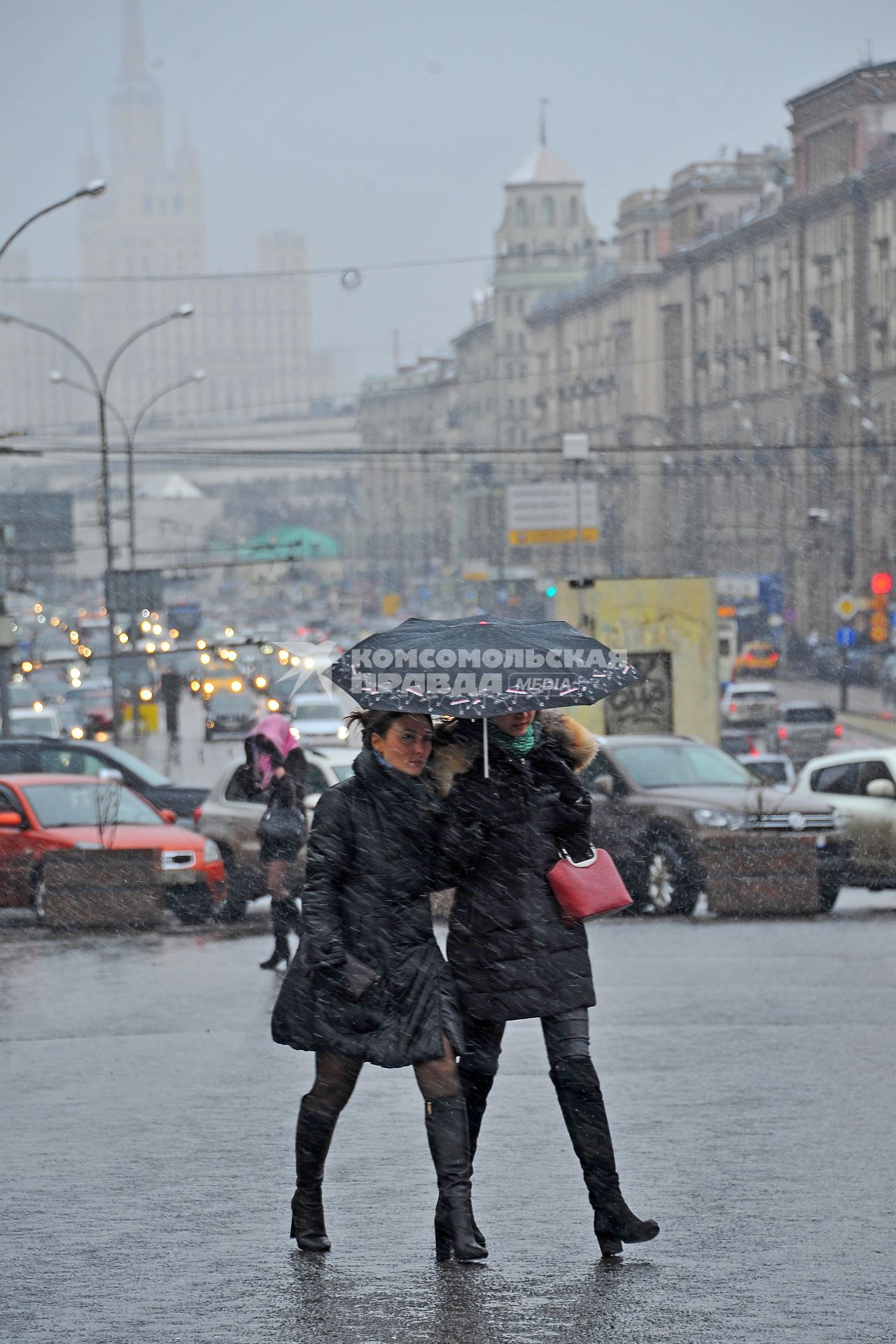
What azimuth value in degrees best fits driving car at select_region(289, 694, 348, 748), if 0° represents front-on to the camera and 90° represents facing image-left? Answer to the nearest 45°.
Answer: approximately 0°

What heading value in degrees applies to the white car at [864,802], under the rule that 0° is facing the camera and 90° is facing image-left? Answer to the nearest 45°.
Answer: approximately 270°

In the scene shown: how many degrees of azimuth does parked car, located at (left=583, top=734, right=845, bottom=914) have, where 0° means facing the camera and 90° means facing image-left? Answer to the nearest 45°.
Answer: approximately 315°

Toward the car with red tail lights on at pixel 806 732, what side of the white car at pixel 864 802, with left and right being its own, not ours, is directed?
left
